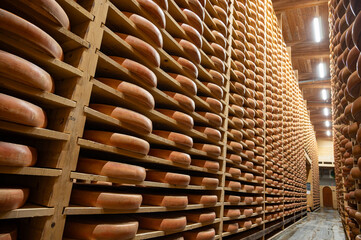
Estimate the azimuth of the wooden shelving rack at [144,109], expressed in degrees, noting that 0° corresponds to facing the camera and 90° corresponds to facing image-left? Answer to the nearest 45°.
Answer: approximately 315°

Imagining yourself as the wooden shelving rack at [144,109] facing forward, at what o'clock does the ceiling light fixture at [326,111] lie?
The ceiling light fixture is roughly at 9 o'clock from the wooden shelving rack.
